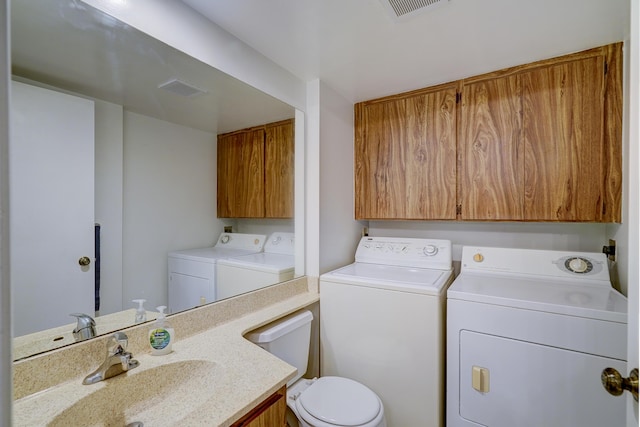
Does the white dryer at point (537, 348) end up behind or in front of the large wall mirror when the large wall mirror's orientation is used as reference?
in front

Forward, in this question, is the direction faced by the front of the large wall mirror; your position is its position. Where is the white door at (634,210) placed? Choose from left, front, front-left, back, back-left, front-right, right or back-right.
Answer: front

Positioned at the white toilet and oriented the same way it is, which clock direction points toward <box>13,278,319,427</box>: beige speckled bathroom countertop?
The beige speckled bathroom countertop is roughly at 3 o'clock from the white toilet.

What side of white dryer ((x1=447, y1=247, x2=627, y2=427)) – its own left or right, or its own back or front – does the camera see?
front

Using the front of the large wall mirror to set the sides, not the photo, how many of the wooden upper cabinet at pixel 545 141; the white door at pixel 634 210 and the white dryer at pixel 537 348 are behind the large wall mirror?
0

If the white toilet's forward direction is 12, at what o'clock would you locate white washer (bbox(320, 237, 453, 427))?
The white washer is roughly at 10 o'clock from the white toilet.

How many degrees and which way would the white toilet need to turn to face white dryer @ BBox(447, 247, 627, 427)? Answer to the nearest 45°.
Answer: approximately 45° to its left

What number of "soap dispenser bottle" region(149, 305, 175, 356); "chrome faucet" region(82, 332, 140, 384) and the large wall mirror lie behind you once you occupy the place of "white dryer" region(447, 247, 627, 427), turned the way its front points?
0

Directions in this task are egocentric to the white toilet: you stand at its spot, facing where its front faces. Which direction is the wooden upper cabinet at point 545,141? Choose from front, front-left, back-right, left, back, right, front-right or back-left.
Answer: front-left

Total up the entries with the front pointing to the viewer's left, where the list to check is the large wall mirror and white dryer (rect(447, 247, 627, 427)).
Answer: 0

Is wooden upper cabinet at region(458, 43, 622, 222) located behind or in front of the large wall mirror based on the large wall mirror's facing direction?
in front

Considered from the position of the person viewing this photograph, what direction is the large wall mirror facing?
facing the viewer and to the right of the viewer

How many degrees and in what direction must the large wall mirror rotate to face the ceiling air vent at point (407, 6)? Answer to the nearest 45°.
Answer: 0° — it already faces it

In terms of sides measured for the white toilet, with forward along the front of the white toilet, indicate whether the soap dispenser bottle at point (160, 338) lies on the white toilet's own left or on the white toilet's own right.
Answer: on the white toilet's own right

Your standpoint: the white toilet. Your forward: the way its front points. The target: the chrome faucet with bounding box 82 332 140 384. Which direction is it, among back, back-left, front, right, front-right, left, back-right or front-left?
right
